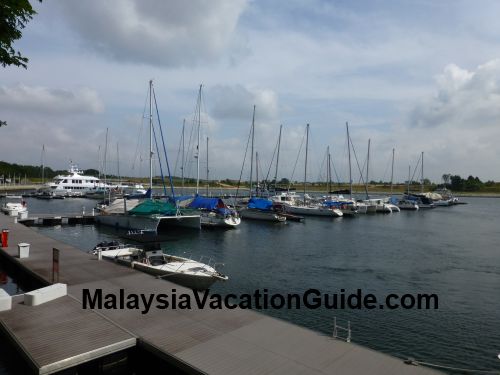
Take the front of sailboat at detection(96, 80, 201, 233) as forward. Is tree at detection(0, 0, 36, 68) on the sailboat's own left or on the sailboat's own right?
on the sailboat's own right

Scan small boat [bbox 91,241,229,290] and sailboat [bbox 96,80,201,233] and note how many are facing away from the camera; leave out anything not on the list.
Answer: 0

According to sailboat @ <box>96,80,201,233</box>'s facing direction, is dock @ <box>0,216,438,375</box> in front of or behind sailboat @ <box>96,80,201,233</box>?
in front

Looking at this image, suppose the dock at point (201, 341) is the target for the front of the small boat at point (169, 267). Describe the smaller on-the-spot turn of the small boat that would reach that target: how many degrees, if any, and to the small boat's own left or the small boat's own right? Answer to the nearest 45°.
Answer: approximately 45° to the small boat's own right

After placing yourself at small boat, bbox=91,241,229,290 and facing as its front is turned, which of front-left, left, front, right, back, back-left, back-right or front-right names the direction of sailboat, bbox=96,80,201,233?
back-left

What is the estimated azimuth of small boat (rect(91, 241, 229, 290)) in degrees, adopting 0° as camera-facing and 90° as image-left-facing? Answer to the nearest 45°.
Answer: approximately 315°
